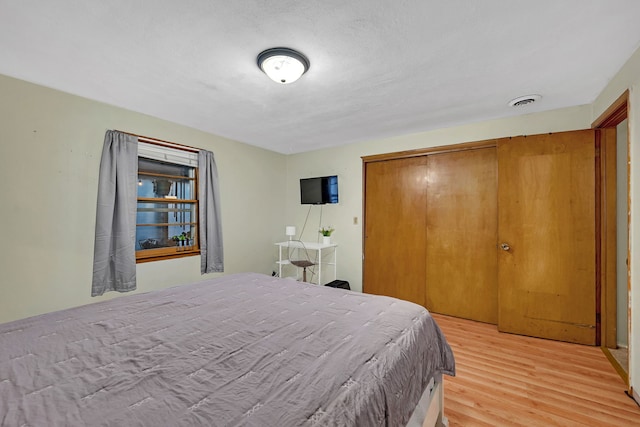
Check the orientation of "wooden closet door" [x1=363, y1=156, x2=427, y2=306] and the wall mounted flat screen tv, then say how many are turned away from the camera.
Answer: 0

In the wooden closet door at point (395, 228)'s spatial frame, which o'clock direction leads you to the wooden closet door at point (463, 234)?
the wooden closet door at point (463, 234) is roughly at 8 o'clock from the wooden closet door at point (395, 228).

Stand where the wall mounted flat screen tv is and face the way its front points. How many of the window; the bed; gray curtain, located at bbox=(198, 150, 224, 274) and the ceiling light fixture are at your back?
0

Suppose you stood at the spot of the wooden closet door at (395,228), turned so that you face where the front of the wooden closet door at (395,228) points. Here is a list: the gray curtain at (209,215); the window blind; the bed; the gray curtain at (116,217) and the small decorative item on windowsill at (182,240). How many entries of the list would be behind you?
0

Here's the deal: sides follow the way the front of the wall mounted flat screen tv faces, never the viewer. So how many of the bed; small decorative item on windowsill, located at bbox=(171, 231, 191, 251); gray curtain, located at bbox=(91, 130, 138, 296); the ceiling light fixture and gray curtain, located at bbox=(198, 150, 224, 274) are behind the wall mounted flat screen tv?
0

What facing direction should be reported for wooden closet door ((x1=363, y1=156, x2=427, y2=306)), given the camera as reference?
facing the viewer and to the left of the viewer

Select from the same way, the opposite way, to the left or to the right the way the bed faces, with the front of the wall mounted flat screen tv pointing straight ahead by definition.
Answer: the opposite way

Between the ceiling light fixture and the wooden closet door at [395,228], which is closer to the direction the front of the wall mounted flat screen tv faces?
the ceiling light fixture

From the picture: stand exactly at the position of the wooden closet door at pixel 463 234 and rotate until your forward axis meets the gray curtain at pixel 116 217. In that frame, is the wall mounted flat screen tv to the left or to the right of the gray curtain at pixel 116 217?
right

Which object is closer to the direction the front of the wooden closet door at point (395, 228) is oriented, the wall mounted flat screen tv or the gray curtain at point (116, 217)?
the gray curtain

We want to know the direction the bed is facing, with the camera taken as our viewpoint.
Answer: facing away from the viewer and to the right of the viewer
